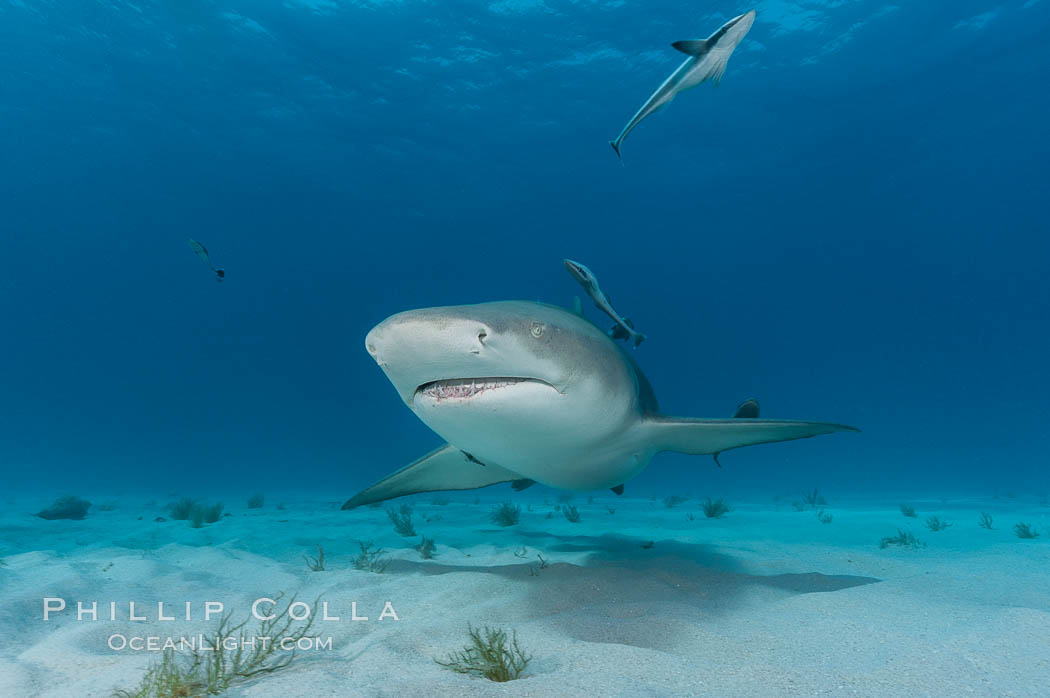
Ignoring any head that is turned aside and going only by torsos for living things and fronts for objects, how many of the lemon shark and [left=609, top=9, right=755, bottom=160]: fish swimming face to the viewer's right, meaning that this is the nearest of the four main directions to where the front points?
1

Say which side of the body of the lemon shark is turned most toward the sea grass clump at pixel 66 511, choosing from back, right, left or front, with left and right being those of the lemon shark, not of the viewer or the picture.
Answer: right

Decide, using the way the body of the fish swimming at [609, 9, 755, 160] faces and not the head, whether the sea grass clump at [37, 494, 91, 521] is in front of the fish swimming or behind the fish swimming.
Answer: behind

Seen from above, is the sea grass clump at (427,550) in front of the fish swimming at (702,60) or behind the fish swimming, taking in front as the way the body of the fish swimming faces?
behind

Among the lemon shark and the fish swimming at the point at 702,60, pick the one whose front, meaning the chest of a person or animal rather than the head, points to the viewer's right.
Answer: the fish swimming

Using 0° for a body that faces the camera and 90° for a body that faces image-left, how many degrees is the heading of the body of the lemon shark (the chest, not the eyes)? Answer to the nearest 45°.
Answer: approximately 45°

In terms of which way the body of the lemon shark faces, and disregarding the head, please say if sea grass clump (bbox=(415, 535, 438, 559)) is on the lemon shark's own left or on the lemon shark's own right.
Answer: on the lemon shark's own right

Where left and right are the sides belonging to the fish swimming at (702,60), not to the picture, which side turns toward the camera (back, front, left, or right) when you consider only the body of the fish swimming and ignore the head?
right

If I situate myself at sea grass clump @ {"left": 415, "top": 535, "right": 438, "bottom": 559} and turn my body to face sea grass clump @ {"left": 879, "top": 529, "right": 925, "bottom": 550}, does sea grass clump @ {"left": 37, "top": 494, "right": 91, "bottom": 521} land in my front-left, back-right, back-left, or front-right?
back-left
